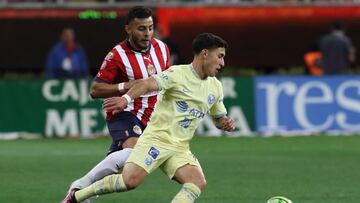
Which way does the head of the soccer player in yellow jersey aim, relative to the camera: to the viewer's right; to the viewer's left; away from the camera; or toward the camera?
to the viewer's right

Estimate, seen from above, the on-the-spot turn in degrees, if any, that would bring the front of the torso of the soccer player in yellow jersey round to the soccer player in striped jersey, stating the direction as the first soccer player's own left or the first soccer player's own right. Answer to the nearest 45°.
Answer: approximately 180°

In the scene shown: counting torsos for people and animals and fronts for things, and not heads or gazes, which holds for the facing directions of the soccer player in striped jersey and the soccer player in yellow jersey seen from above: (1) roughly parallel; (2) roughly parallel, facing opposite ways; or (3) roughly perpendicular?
roughly parallel

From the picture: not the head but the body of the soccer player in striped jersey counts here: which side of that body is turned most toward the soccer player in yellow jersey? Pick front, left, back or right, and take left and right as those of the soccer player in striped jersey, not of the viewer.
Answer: front

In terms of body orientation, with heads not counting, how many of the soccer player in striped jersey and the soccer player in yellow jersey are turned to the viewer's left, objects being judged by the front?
0

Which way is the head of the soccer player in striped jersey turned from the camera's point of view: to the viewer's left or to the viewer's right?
to the viewer's right
